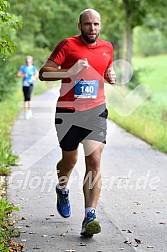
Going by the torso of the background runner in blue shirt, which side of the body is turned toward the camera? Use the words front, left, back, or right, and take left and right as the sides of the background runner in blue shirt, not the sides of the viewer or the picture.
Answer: front

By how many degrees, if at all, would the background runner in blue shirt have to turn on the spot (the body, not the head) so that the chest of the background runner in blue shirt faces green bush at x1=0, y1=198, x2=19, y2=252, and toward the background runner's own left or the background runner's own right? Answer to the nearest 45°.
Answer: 0° — they already face it

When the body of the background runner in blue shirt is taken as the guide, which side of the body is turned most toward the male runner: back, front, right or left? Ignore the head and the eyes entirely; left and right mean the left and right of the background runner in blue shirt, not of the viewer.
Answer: front
